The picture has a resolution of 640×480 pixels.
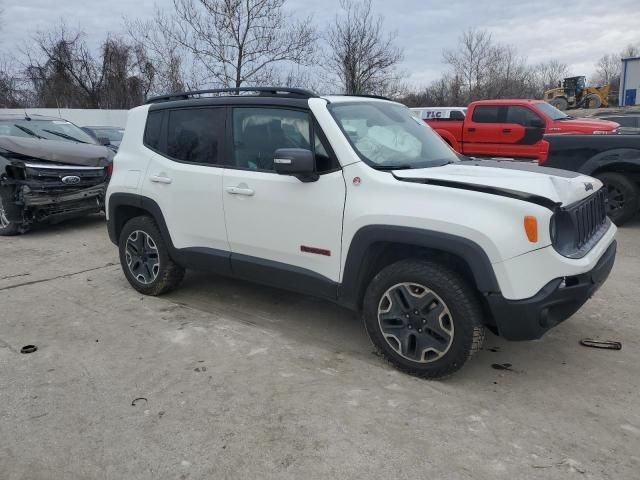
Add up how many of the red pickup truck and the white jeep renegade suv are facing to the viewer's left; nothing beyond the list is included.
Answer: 0

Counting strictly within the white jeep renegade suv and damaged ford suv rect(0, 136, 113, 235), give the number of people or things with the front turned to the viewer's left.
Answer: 0

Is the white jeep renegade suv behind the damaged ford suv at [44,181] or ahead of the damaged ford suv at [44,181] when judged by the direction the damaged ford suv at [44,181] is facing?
ahead

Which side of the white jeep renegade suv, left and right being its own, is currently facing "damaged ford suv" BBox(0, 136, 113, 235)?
back

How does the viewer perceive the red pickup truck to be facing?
facing the viewer and to the right of the viewer

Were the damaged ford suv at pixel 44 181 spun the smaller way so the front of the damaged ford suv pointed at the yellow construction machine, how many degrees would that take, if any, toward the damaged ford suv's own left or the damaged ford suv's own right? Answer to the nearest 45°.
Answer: approximately 90° to the damaged ford suv's own left
